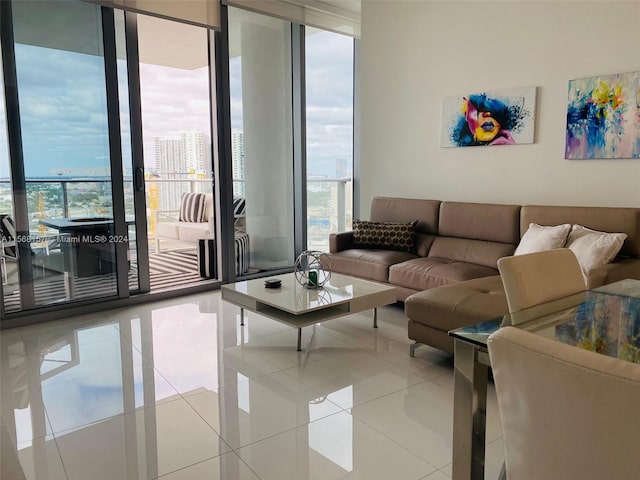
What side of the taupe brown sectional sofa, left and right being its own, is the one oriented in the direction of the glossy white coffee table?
front

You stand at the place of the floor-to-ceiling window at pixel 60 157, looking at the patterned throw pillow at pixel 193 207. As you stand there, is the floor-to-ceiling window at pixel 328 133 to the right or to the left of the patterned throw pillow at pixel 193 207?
right

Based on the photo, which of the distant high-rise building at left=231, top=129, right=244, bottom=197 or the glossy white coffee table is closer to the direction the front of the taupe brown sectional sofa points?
the glossy white coffee table

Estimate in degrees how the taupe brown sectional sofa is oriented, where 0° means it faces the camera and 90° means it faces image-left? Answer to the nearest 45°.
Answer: approximately 45°

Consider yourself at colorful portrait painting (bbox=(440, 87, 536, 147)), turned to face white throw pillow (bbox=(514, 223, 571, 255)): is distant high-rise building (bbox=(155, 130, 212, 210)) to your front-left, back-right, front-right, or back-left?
back-right

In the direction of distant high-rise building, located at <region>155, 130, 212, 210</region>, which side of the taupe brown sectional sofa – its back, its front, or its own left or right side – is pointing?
right
